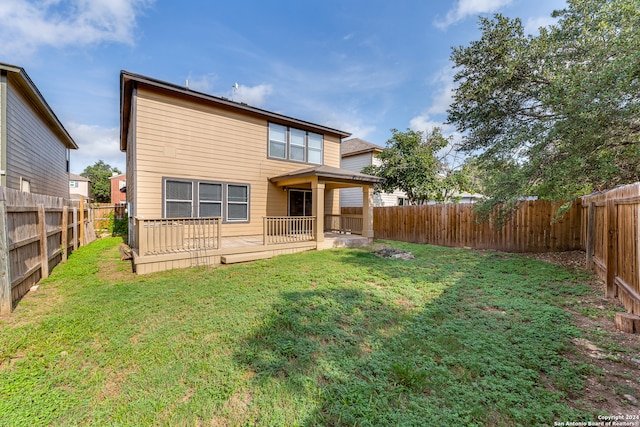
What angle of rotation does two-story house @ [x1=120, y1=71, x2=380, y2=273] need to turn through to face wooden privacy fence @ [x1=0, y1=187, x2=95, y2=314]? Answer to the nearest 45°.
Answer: approximately 90° to its left

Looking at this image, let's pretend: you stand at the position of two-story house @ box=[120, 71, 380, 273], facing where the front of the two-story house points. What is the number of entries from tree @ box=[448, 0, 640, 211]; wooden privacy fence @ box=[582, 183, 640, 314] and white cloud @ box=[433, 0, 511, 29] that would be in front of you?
0

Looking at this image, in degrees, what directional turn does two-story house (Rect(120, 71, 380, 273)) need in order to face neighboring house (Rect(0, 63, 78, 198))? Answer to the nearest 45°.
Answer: approximately 45° to its left

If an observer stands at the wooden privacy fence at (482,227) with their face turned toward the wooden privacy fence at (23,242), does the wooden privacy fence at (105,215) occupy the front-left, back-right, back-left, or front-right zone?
front-right

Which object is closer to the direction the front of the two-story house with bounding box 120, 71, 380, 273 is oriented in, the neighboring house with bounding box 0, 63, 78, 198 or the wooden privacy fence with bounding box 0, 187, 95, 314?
the neighboring house

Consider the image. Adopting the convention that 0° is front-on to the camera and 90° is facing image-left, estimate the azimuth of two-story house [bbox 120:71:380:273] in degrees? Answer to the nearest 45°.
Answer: approximately 135°

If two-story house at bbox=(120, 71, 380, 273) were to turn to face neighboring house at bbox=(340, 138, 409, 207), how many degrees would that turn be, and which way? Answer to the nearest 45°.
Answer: approximately 90° to its right

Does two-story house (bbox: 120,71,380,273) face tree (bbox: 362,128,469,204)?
no
